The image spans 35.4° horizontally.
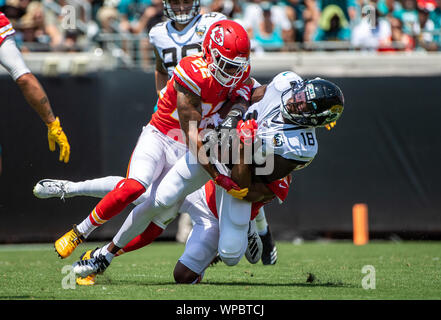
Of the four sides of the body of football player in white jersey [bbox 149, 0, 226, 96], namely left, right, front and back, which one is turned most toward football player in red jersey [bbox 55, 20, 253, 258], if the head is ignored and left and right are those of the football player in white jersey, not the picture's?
front

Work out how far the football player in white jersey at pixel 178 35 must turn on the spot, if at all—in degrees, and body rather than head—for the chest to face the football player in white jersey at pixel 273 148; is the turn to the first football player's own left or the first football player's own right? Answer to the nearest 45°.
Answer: approximately 45° to the first football player's own left

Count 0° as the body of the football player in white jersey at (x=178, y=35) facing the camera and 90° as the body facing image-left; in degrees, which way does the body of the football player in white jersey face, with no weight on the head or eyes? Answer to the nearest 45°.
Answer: approximately 0°

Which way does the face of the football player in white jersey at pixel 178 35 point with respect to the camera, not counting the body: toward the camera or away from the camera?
toward the camera

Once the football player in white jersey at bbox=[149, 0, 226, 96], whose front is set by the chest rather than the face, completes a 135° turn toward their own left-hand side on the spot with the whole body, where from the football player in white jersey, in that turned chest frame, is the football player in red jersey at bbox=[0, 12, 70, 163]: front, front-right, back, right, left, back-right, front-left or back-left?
back
